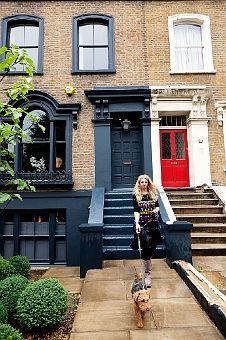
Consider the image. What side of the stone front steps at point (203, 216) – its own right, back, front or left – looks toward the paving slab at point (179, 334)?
front

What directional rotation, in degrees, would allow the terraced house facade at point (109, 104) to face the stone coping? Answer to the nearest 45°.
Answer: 0° — it already faces it

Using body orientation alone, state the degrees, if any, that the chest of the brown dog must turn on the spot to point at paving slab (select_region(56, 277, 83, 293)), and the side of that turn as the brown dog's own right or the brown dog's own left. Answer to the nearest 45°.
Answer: approximately 135° to the brown dog's own right

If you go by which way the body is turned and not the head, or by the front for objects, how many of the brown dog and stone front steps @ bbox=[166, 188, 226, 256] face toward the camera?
2

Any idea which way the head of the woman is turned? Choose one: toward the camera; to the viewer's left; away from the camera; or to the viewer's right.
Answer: toward the camera

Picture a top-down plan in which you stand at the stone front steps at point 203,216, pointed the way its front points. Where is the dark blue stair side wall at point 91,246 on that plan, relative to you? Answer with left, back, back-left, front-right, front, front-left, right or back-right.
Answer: front-right

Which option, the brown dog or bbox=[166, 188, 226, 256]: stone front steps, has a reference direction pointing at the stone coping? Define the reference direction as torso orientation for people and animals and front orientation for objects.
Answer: the stone front steps

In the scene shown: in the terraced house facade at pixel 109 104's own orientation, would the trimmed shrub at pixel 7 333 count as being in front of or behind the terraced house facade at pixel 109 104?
in front

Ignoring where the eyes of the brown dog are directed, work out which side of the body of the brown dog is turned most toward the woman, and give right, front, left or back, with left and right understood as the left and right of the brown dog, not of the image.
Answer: back

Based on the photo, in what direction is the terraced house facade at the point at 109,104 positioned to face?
toward the camera

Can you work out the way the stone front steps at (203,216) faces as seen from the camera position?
facing the viewer

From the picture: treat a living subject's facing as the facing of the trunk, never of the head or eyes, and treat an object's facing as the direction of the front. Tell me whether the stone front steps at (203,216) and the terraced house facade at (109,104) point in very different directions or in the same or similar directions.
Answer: same or similar directions
